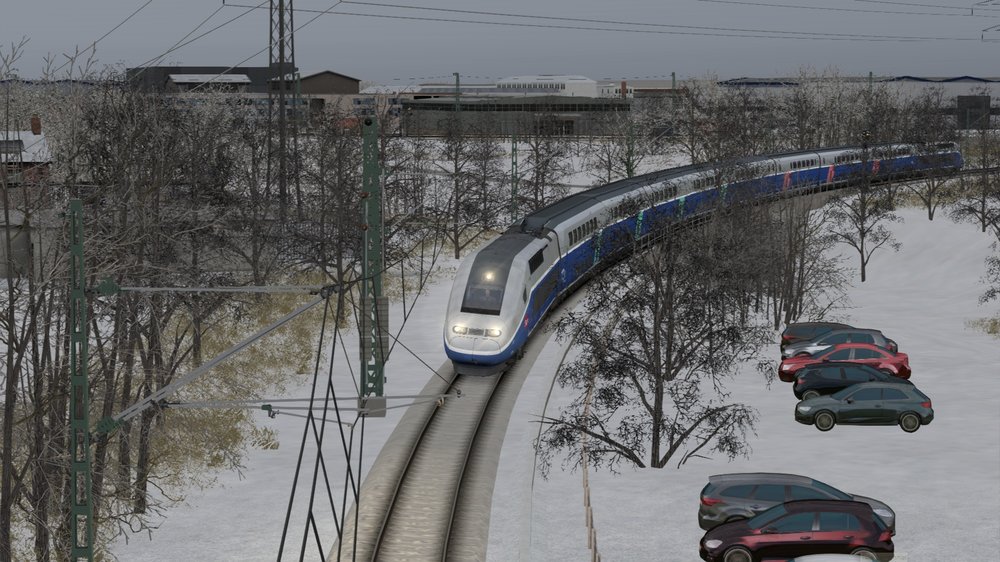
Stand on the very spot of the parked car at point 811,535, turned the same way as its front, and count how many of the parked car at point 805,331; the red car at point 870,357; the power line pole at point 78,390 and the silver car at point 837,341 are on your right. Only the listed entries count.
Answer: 3

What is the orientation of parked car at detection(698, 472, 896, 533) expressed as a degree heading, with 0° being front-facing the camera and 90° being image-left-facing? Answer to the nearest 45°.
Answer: approximately 270°

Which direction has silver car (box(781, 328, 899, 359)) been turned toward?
to the viewer's left

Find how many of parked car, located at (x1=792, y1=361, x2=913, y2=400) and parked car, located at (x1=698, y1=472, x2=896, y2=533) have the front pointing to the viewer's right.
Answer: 2

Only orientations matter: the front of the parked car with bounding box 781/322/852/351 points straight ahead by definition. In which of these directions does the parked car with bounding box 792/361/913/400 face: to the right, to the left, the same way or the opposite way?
the same way

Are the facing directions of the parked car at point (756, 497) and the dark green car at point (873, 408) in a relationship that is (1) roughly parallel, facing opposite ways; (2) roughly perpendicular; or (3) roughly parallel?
roughly parallel, facing opposite ways

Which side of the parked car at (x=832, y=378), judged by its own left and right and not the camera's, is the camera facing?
right

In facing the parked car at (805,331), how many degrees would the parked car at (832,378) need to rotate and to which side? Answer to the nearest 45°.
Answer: approximately 90° to its left

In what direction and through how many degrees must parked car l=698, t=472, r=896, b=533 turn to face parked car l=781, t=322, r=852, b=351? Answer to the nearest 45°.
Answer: approximately 90° to its left

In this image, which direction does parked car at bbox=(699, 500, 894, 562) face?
to the viewer's left

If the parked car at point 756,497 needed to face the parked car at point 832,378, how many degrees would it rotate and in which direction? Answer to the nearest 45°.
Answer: approximately 90° to its left

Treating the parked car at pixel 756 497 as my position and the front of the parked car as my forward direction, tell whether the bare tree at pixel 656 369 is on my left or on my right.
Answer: on my left

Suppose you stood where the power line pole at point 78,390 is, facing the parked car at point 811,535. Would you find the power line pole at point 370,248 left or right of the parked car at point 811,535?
left

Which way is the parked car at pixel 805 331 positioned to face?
to the viewer's right
